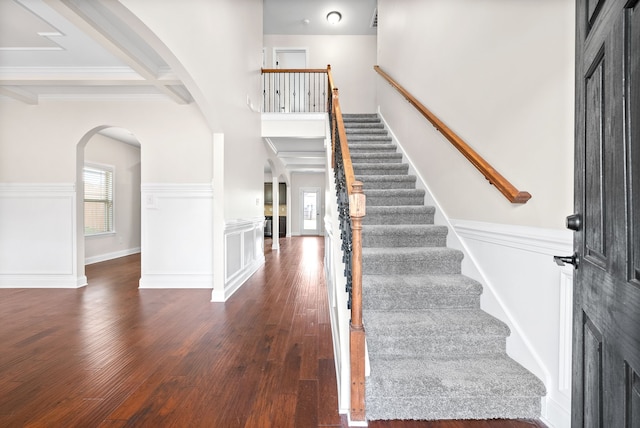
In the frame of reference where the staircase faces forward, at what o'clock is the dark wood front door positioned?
The dark wood front door is roughly at 11 o'clock from the staircase.

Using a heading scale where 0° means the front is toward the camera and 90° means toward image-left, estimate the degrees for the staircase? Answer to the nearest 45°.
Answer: approximately 0°
